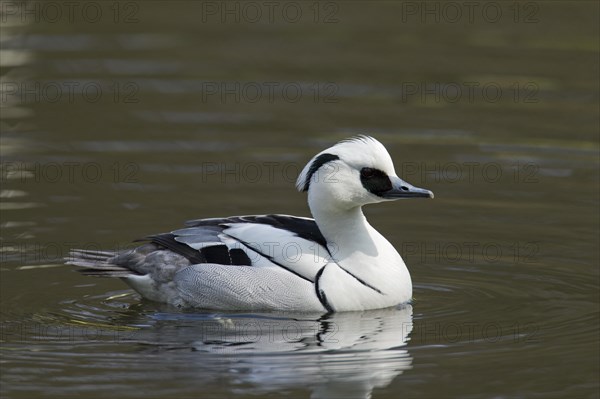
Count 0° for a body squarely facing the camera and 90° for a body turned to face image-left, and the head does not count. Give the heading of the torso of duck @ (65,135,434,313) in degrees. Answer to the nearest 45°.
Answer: approximately 270°
